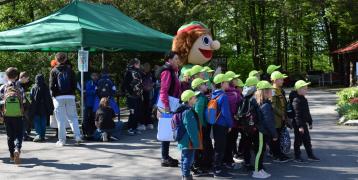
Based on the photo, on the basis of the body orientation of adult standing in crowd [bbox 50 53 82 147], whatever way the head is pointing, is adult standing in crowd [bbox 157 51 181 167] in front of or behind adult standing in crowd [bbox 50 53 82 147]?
behind

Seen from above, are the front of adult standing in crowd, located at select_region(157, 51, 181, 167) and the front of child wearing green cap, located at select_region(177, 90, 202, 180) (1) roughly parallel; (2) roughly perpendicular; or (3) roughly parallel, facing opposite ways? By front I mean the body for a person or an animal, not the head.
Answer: roughly parallel

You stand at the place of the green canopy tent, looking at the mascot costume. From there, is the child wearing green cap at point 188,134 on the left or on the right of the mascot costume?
right

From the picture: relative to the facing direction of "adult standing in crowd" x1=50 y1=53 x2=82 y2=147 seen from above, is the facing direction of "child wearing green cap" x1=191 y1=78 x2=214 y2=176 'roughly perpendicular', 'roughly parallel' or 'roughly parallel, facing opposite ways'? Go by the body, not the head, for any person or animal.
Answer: roughly perpendicular

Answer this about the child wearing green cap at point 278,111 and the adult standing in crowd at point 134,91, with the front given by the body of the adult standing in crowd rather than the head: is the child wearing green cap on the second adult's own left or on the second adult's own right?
on the second adult's own right

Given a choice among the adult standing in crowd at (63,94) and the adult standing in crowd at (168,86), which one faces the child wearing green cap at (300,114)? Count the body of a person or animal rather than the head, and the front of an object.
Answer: the adult standing in crowd at (168,86)

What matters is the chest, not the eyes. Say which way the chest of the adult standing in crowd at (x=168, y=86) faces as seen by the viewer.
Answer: to the viewer's right

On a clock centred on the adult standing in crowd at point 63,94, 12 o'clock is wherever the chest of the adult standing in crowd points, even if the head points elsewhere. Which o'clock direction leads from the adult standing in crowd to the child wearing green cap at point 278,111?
The child wearing green cap is roughly at 4 o'clock from the adult standing in crowd.
